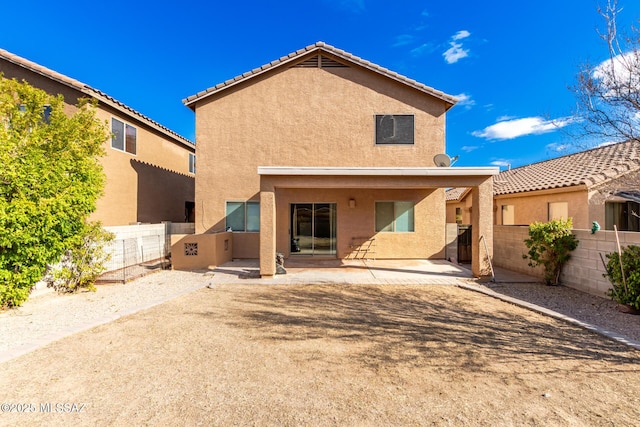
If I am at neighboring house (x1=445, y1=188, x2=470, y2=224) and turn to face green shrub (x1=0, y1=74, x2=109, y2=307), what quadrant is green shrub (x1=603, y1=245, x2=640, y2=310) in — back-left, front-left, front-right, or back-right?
front-left

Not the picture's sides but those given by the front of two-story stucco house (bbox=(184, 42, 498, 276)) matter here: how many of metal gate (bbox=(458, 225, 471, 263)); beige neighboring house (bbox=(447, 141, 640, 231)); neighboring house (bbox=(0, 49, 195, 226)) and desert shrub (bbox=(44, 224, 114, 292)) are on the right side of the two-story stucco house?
2

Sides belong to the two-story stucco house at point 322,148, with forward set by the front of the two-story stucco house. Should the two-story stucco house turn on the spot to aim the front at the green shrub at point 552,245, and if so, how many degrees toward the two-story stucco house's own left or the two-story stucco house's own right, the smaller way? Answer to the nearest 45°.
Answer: approximately 135° to the two-story stucco house's own right

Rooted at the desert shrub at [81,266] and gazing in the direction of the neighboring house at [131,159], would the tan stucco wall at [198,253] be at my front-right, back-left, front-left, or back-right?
front-right

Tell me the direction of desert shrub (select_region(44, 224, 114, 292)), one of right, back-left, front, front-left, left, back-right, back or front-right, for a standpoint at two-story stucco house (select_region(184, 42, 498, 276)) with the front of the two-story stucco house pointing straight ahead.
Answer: back-left

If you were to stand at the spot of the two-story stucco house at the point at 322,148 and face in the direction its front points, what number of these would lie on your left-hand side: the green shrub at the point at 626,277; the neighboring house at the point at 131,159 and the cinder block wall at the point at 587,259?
1

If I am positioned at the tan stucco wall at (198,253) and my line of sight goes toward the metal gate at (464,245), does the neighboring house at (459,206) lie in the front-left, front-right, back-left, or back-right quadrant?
front-left

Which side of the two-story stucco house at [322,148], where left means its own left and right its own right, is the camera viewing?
back

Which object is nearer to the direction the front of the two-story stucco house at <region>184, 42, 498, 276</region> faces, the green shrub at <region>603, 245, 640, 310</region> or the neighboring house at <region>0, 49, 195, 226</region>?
the neighboring house

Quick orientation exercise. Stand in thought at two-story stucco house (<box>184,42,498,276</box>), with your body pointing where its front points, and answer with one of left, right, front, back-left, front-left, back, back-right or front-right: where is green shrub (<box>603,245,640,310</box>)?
back-right

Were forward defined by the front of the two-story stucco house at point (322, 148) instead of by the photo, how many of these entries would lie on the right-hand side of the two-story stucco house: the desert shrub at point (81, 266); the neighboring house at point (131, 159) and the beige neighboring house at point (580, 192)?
1
